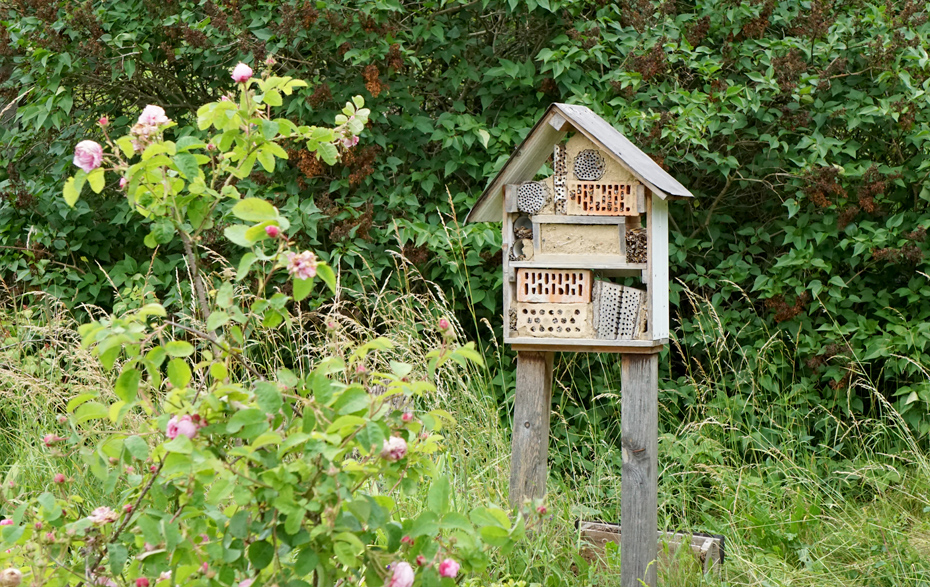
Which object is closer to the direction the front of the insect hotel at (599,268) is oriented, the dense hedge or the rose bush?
the rose bush

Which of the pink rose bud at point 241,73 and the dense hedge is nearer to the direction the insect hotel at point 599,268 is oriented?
the pink rose bud

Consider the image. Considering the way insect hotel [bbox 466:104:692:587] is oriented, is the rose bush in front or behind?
in front

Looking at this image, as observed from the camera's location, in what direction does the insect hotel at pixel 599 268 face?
facing the viewer and to the left of the viewer
